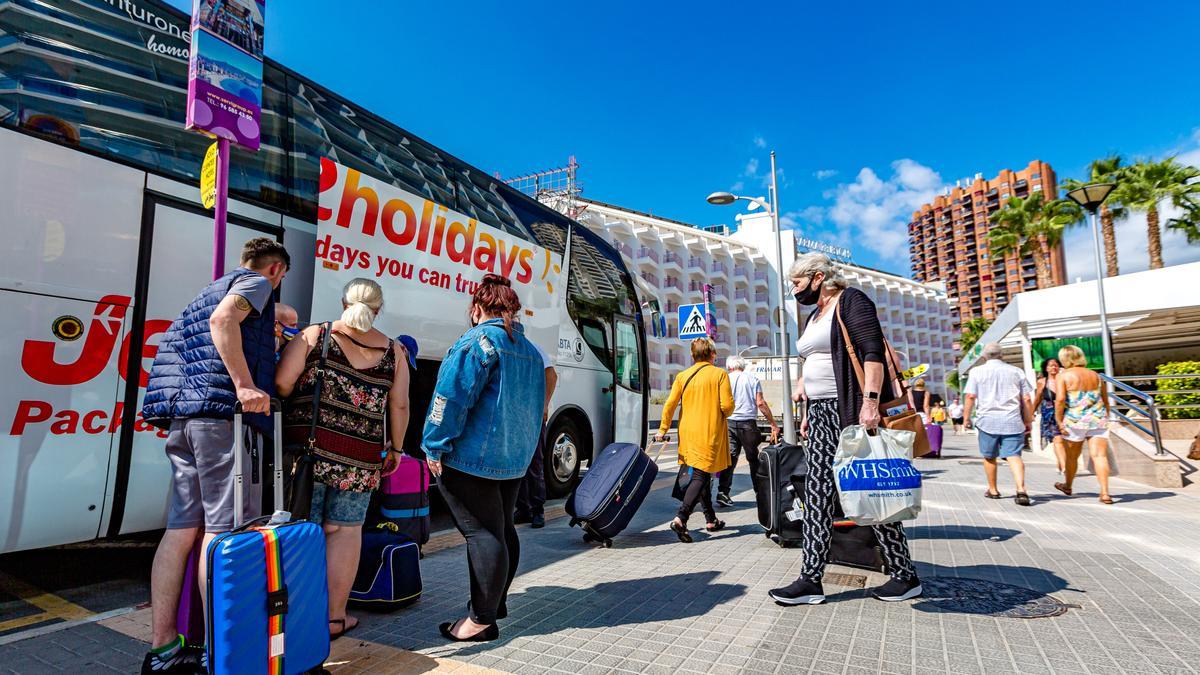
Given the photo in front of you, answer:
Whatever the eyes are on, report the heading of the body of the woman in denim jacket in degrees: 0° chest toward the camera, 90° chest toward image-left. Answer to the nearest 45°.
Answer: approximately 135°

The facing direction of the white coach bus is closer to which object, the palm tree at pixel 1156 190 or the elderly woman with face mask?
the palm tree
